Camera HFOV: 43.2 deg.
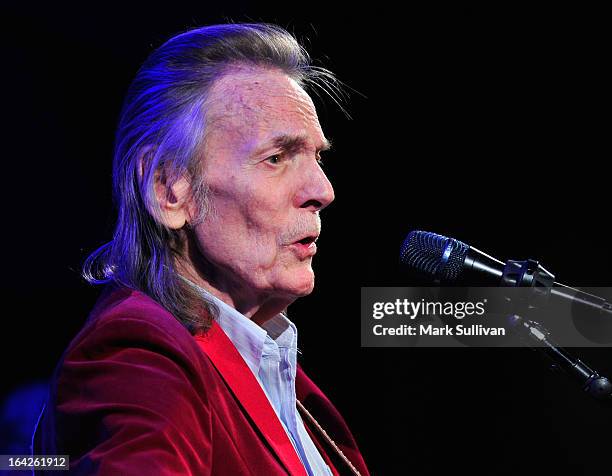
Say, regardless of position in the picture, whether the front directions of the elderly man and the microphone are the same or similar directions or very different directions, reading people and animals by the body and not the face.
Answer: very different directions

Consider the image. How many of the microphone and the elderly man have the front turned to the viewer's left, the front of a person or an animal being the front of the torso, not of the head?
1

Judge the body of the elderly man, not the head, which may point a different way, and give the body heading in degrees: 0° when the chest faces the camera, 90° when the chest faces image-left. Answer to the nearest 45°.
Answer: approximately 315°

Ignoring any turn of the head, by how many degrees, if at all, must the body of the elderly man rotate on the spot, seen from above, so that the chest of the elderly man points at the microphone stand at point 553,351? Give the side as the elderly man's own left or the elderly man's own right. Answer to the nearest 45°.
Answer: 0° — they already face it

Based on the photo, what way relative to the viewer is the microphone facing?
to the viewer's left

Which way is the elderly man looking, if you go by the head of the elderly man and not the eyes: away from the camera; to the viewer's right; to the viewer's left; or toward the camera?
to the viewer's right
